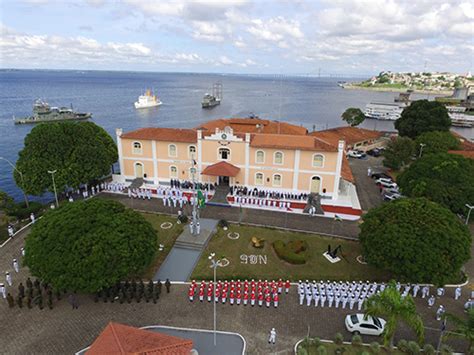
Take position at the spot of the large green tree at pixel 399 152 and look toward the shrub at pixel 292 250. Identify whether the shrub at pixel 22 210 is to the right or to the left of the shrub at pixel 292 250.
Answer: right

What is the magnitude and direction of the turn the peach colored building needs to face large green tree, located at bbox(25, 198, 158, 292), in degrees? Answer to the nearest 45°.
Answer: approximately 45° to its right

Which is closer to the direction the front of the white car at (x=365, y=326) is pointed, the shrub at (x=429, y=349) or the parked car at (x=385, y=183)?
the shrub

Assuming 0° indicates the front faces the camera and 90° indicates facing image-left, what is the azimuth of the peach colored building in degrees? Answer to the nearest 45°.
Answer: approximately 0°

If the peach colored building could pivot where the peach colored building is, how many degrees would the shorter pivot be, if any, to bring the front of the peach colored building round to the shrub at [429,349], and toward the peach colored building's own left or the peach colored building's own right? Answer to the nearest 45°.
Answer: approximately 45° to the peach colored building's own left

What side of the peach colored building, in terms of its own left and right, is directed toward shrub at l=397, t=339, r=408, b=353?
front

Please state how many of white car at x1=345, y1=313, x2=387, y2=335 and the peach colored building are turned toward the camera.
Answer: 1

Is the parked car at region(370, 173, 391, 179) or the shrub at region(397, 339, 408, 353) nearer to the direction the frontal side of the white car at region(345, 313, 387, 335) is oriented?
the shrub

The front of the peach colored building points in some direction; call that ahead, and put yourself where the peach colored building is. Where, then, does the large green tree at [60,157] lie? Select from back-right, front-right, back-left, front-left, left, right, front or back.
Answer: right

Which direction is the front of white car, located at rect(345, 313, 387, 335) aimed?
to the viewer's right

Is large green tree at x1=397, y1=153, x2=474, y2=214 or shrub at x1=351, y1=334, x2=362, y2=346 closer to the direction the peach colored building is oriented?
the shrub

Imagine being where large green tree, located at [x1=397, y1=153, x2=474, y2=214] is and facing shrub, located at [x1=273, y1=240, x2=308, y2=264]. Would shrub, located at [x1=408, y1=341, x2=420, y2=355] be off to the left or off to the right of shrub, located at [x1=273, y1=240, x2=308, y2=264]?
left

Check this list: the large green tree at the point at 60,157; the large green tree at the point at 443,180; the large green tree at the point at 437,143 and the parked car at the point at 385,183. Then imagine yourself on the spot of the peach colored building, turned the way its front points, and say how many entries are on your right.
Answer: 1

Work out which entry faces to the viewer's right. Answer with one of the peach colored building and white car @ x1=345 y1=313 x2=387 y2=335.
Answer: the white car

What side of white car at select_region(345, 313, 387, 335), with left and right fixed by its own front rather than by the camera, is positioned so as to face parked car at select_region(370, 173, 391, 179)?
left

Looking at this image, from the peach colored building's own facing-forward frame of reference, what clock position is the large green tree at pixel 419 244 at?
The large green tree is roughly at 11 o'clock from the peach colored building.

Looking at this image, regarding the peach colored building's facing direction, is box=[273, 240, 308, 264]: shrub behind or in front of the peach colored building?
in front
